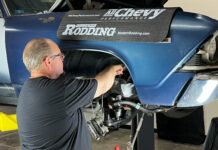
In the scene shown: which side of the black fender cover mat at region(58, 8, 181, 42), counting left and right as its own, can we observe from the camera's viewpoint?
front

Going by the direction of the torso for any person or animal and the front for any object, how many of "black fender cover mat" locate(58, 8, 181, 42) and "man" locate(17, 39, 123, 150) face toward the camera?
1

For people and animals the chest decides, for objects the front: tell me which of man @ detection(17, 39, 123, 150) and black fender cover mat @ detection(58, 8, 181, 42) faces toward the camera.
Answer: the black fender cover mat

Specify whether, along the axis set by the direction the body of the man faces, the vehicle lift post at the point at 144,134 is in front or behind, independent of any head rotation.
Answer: in front

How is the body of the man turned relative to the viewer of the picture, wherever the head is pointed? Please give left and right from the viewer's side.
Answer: facing away from the viewer and to the right of the viewer

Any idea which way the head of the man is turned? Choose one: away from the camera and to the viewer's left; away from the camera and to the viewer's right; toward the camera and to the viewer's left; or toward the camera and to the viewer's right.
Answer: away from the camera and to the viewer's right
